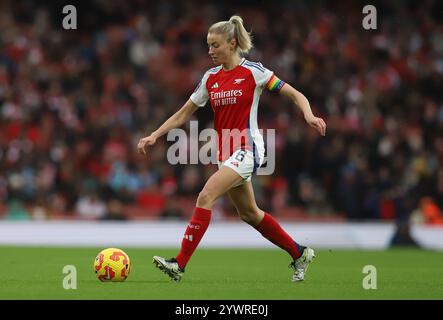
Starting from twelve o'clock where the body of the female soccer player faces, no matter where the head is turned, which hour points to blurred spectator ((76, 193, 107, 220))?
The blurred spectator is roughly at 4 o'clock from the female soccer player.

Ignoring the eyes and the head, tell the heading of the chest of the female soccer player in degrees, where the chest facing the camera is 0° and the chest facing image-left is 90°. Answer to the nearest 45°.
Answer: approximately 45°
